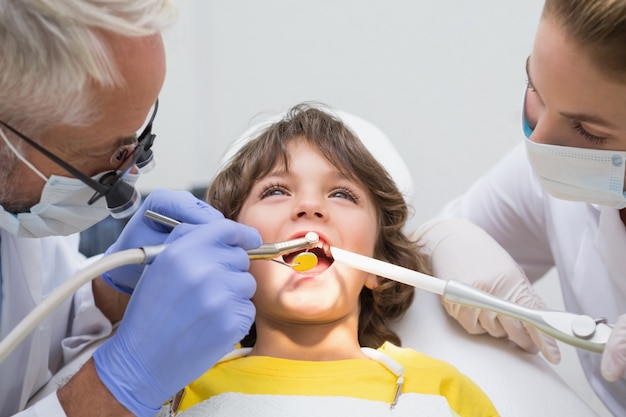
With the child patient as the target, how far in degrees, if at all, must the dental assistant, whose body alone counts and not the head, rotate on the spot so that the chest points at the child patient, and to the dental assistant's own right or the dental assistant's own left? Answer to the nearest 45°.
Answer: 0° — they already face them

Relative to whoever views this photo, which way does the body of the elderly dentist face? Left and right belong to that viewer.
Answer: facing to the right of the viewer

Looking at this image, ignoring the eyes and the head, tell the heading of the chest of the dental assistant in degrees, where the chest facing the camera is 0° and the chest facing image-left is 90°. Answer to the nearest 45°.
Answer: approximately 45°

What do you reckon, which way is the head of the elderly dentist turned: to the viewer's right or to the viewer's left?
to the viewer's right
